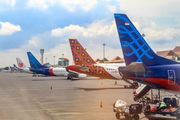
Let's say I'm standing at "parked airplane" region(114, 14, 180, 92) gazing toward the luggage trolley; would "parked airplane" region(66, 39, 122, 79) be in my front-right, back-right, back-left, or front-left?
back-right

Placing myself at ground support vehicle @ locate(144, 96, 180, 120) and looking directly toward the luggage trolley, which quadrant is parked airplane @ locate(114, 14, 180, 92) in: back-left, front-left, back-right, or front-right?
front-right

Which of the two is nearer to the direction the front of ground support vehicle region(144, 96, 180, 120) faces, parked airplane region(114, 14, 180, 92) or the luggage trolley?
the luggage trolley

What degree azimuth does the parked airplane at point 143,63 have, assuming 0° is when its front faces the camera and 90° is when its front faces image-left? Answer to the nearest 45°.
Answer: approximately 270°

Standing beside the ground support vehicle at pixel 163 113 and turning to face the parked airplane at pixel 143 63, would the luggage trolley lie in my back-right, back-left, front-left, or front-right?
front-left

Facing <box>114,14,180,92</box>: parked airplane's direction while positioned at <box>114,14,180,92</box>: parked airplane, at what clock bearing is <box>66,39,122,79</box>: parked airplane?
<box>66,39,122,79</box>: parked airplane is roughly at 8 o'clock from <box>114,14,180,92</box>: parked airplane.

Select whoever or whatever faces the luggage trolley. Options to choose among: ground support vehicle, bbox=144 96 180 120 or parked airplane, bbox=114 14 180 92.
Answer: the ground support vehicle

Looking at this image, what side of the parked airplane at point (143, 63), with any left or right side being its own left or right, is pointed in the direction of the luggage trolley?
right

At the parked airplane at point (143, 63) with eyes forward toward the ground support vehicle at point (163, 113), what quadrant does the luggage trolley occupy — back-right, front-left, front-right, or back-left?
front-right

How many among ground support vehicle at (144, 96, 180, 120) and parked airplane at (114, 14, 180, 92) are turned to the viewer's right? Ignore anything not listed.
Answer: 1

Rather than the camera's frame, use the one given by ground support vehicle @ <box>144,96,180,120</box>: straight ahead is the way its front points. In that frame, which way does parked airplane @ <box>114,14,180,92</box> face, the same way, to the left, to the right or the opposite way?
the opposite way

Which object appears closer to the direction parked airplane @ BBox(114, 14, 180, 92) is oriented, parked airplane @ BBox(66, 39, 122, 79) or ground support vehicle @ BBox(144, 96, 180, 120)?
the ground support vehicle
